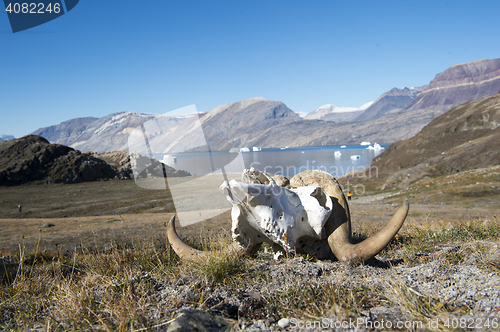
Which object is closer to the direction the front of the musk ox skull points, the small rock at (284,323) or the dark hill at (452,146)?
the small rock

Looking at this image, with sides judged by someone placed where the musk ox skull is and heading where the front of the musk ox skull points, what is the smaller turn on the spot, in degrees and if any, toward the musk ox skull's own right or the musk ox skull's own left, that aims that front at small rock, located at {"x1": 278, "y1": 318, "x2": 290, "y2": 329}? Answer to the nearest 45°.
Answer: approximately 45° to the musk ox skull's own left

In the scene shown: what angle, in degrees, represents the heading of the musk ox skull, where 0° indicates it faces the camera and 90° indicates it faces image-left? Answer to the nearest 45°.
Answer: approximately 45°

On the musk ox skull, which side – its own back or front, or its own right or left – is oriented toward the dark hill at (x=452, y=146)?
back
